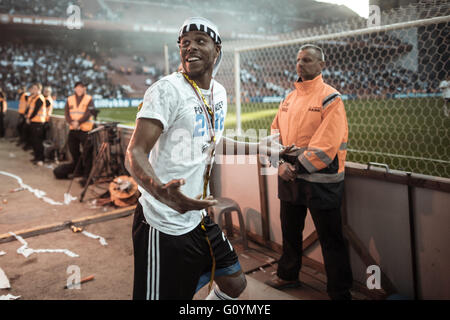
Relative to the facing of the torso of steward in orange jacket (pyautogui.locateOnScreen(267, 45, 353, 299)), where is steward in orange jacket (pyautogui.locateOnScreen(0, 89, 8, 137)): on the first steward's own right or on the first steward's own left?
on the first steward's own right

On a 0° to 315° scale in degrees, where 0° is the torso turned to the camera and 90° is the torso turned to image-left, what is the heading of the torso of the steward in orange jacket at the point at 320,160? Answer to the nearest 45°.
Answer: approximately 45°

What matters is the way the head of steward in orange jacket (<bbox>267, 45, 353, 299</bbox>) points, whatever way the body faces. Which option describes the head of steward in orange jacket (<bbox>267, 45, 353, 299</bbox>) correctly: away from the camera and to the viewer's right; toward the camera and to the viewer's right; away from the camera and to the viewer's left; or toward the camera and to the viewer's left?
toward the camera and to the viewer's left

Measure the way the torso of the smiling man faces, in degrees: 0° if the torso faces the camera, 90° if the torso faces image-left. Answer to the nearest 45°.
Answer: approximately 315°

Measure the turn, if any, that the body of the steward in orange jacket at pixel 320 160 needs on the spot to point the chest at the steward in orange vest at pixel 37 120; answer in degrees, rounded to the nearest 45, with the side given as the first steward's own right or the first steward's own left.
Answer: approximately 90° to the first steward's own right

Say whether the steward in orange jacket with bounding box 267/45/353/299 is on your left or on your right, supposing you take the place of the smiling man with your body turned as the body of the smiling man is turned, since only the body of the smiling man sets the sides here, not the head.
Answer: on your left

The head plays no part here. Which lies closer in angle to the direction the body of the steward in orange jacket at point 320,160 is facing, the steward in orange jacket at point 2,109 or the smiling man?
the smiling man

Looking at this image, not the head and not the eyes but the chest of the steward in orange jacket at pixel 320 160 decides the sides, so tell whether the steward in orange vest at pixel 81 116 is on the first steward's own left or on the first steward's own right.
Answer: on the first steward's own right

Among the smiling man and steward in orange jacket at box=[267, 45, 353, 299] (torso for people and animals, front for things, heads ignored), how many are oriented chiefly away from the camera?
0
